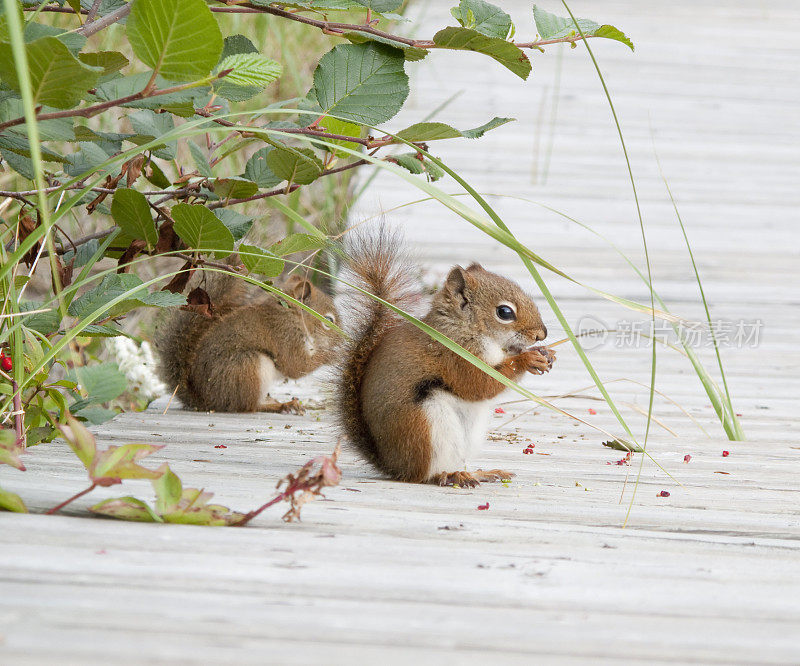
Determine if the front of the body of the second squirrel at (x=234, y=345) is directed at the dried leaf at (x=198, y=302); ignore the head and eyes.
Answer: no

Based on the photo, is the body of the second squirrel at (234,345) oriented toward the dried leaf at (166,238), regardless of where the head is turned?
no

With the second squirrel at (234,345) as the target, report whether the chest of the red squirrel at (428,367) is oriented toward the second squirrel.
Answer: no

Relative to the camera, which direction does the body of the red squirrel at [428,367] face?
to the viewer's right

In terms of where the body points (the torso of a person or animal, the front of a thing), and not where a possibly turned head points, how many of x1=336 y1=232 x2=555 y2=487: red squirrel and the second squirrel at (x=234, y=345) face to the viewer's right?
2

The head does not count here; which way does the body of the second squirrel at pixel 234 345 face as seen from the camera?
to the viewer's right

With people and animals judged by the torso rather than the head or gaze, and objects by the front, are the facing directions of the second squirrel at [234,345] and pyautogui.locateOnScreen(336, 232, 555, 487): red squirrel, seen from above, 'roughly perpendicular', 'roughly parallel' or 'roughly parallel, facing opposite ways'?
roughly parallel

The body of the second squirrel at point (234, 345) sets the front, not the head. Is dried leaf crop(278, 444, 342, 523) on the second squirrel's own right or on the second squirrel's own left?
on the second squirrel's own right
